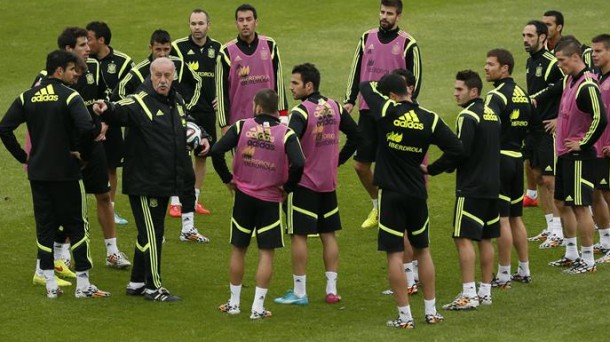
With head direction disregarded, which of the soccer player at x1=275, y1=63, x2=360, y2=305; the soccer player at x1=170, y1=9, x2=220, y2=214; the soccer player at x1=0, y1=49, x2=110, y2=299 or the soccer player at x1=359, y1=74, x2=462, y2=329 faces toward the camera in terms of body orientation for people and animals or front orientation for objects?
the soccer player at x1=170, y1=9, x2=220, y2=214

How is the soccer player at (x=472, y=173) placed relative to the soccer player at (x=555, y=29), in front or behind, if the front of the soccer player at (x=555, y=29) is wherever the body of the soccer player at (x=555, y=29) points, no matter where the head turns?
in front

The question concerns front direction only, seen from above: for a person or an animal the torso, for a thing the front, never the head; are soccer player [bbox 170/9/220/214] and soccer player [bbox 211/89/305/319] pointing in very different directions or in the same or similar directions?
very different directions

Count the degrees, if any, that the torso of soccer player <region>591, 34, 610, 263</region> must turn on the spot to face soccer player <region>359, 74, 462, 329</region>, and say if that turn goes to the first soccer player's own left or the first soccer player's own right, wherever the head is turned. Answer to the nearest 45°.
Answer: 0° — they already face them

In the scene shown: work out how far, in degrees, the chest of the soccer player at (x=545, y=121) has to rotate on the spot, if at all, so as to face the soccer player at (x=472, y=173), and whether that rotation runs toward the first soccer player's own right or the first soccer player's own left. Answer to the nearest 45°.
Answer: approximately 45° to the first soccer player's own left

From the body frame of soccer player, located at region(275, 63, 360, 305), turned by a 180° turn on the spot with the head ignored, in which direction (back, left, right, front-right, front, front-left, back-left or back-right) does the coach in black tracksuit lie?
back-right

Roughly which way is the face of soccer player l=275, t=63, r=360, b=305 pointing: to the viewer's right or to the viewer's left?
to the viewer's left

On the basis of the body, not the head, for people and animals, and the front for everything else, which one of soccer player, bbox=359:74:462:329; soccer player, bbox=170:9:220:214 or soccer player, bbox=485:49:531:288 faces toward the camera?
soccer player, bbox=170:9:220:214

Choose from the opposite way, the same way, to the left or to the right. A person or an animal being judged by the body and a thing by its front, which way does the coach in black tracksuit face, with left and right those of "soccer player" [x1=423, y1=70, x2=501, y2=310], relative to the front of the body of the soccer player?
the opposite way

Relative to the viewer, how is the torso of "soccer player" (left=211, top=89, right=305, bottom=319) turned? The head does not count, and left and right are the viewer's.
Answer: facing away from the viewer

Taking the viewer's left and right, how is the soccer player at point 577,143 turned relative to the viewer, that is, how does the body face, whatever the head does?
facing to the left of the viewer

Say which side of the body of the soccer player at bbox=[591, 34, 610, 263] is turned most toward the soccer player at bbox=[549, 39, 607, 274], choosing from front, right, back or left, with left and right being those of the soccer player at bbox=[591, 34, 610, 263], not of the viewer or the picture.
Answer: front

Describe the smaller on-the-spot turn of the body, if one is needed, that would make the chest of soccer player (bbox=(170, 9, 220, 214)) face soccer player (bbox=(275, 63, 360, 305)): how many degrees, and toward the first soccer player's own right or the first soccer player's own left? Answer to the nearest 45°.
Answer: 0° — they already face them

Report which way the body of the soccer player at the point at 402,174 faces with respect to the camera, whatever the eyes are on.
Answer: away from the camera
